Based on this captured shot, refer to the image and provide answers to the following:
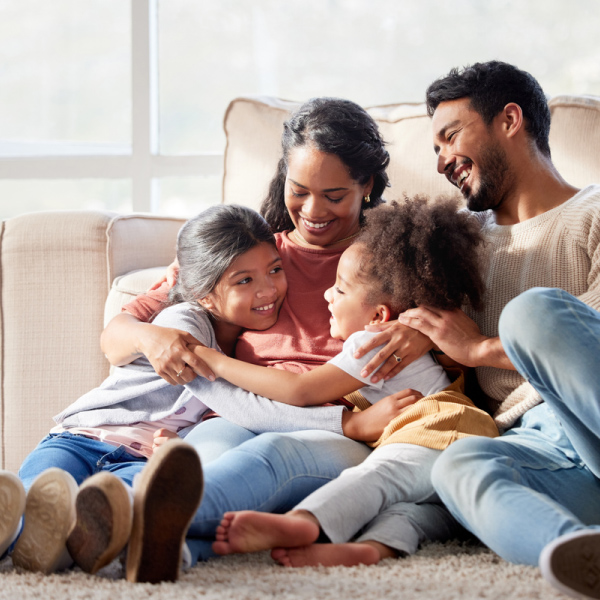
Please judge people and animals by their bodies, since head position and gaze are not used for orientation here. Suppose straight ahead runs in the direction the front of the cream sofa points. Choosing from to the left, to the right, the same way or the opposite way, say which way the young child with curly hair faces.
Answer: to the right

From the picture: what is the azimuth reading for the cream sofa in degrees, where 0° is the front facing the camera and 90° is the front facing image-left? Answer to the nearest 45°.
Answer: approximately 0°

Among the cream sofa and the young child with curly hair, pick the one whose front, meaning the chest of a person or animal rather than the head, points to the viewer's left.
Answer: the young child with curly hair

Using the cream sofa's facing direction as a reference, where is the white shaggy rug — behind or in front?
in front

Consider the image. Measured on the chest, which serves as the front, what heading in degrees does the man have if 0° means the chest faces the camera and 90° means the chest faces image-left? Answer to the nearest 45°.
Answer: approximately 45°

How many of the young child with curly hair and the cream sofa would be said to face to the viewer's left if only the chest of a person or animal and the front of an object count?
1

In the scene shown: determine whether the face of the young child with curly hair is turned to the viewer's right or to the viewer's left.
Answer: to the viewer's left

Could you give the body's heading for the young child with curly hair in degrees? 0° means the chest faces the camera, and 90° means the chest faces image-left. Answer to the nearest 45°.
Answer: approximately 90°
